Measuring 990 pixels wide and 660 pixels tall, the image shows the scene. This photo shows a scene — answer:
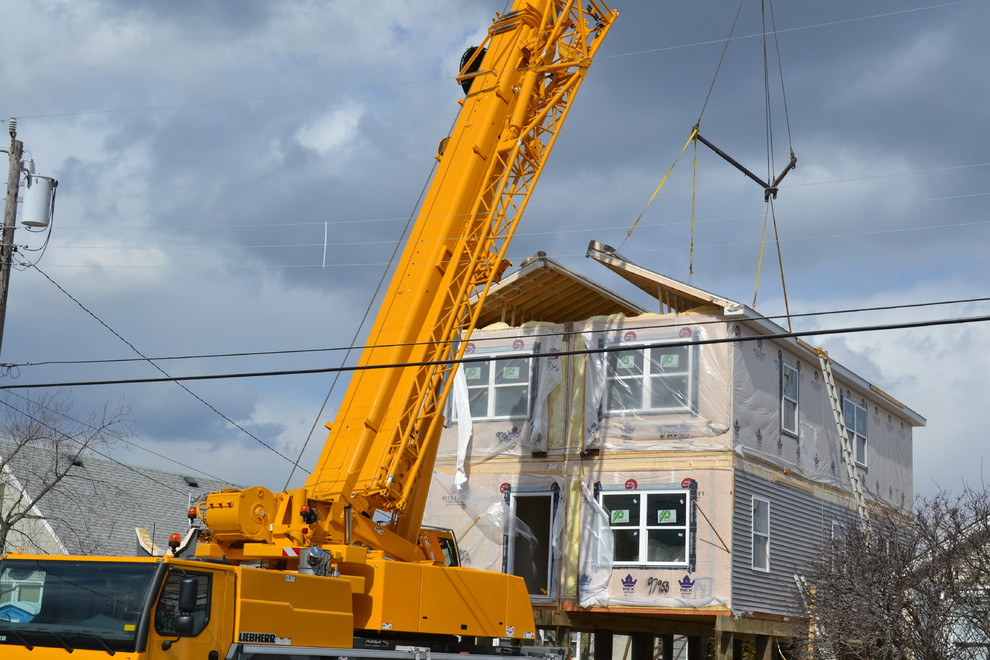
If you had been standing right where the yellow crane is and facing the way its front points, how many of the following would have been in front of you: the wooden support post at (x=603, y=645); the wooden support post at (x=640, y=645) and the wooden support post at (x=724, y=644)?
0

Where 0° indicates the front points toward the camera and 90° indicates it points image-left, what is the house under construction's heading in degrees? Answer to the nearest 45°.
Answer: approximately 45°

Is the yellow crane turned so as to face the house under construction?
no

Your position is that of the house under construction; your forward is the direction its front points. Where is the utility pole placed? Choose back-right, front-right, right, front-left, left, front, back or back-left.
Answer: front

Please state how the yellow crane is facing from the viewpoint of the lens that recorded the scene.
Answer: facing the viewer and to the left of the viewer

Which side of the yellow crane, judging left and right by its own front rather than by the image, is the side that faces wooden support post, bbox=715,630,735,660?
back

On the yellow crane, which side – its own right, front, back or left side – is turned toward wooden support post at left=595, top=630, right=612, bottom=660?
back

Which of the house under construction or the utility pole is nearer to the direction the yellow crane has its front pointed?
the utility pole

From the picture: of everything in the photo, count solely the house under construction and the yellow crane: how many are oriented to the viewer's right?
0
